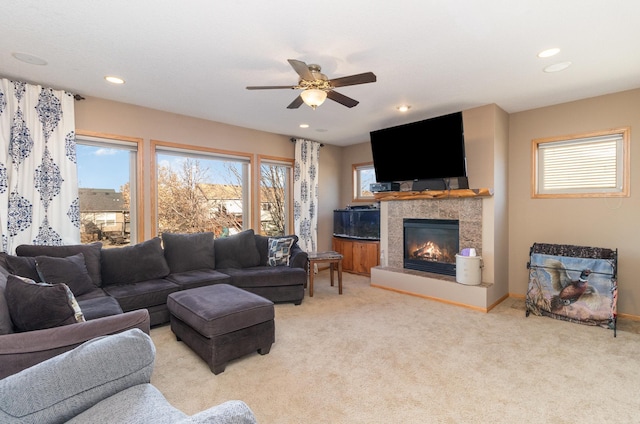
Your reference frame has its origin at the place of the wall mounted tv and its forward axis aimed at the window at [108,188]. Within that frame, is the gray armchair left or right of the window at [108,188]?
left

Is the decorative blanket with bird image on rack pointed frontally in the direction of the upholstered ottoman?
yes

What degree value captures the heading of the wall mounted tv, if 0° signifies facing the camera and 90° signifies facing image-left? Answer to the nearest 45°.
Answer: approximately 45°

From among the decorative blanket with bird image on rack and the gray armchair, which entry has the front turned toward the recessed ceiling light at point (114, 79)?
the decorative blanket with bird image on rack

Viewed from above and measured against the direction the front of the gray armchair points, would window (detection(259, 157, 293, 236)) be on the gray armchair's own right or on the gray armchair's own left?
on the gray armchair's own left

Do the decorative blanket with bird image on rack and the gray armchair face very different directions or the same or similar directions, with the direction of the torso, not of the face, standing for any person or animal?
very different directions
